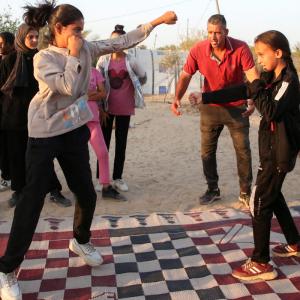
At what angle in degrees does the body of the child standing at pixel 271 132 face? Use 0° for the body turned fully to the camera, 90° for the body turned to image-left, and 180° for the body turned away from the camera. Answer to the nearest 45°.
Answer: approximately 90°

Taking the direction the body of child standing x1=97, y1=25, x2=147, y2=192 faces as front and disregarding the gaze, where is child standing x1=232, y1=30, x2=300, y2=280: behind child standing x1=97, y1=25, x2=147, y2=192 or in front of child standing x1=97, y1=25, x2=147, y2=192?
in front

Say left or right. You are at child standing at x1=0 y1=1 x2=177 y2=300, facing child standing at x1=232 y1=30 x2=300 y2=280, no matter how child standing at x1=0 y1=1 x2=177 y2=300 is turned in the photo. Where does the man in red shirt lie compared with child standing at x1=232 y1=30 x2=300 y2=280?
left

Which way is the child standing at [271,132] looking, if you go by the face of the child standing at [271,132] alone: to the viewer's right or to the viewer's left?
to the viewer's left

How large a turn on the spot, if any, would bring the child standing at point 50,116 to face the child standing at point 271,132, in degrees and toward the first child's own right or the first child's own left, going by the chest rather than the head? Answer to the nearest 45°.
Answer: approximately 45° to the first child's own left

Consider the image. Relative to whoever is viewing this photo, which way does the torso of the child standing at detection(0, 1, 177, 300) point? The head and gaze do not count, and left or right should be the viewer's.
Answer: facing the viewer and to the right of the viewer

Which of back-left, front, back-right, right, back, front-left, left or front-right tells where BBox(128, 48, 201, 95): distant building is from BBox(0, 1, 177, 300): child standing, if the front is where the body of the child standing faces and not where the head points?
back-left

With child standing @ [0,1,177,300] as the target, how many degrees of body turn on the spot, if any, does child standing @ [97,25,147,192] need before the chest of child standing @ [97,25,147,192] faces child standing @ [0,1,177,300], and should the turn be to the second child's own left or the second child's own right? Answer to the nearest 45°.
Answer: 0° — they already face them

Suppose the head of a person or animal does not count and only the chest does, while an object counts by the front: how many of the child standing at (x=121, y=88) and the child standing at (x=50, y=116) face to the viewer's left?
0

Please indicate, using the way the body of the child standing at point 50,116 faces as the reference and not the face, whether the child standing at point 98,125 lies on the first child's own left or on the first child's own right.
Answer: on the first child's own left

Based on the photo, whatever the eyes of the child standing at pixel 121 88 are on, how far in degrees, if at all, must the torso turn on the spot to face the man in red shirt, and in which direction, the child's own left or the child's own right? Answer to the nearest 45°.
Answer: approximately 45° to the child's own left

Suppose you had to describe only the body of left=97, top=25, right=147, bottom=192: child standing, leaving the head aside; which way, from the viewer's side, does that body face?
toward the camera

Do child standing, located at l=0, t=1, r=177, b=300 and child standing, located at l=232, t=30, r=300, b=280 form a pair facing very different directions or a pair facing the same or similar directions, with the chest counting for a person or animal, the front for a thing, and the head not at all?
very different directions

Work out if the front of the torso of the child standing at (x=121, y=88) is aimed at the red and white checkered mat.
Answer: yes

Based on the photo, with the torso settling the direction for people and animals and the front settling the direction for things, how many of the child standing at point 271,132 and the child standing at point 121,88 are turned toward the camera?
1

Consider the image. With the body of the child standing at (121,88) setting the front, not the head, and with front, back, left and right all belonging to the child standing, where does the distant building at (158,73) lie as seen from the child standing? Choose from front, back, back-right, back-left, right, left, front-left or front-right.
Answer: back
